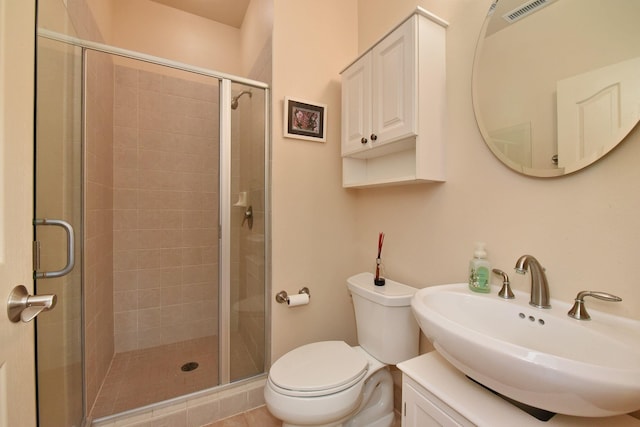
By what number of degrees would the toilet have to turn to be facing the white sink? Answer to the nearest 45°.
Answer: approximately 90° to its left

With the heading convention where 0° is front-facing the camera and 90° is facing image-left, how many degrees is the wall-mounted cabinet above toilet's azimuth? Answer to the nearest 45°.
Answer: approximately 45°

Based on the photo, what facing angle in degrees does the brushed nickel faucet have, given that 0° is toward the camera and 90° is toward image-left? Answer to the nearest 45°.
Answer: approximately 45°

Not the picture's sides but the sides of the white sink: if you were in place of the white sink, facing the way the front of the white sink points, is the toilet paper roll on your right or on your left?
on your right

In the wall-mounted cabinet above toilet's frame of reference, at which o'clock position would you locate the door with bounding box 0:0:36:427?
The door is roughly at 12 o'clock from the wall-mounted cabinet above toilet.

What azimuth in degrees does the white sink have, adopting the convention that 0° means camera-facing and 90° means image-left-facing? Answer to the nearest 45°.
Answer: approximately 45°
